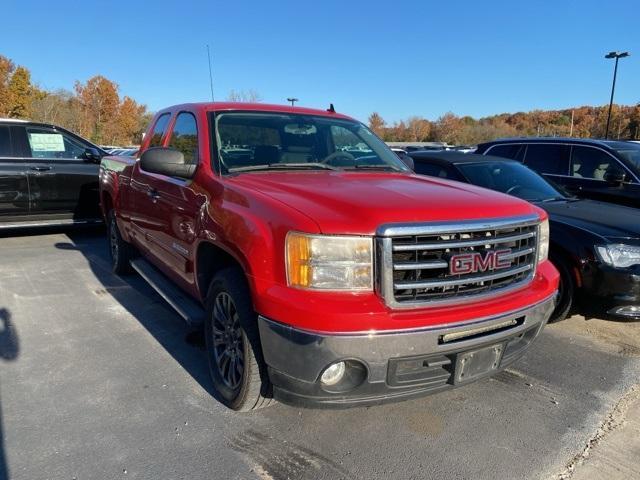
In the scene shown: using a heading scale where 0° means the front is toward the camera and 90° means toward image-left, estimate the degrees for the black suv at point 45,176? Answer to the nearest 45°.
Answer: approximately 270°

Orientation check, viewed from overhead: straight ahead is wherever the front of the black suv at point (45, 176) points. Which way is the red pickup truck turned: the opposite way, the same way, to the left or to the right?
to the right

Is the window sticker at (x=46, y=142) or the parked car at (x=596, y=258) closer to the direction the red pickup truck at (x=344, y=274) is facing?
the parked car

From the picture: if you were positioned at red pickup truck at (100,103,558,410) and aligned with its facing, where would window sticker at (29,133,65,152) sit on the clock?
The window sticker is roughly at 6 o'clock from the red pickup truck.

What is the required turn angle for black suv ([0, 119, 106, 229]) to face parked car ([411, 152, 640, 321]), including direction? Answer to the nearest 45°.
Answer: approximately 45° to its right

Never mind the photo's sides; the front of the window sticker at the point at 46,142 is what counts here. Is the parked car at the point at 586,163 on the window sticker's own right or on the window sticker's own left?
on the window sticker's own left

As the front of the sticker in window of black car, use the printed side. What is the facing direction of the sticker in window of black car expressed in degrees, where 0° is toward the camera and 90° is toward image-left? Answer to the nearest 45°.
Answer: approximately 0°

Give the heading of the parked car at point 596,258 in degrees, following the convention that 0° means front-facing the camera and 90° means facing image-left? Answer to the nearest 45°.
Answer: approximately 315°
